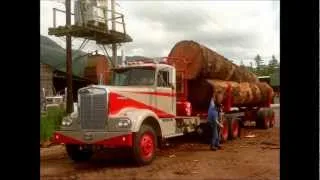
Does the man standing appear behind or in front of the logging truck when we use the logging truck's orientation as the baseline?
behind
